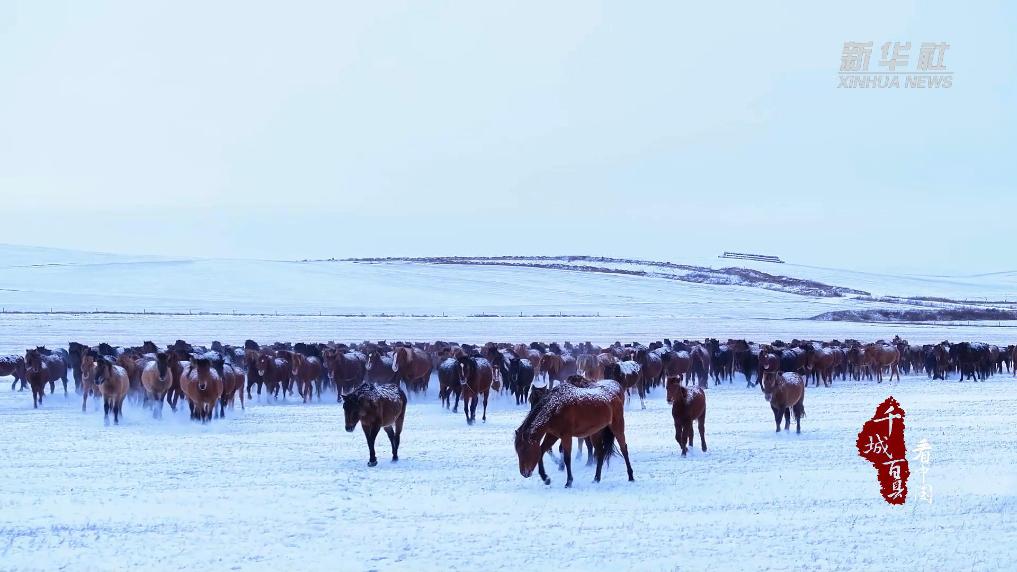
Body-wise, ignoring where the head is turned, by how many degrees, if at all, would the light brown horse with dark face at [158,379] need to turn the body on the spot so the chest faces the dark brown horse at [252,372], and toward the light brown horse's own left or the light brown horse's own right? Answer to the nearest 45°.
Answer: approximately 135° to the light brown horse's own left

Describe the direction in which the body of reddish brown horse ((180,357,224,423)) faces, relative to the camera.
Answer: toward the camera

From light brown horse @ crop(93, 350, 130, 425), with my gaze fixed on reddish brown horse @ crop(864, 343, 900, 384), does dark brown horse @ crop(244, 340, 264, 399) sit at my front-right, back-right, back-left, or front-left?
front-left

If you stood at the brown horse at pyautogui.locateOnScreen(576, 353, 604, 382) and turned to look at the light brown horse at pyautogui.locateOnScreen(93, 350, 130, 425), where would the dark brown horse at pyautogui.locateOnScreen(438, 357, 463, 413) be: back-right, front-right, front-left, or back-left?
front-left

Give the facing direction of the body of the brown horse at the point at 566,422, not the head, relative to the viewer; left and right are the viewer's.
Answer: facing the viewer and to the left of the viewer

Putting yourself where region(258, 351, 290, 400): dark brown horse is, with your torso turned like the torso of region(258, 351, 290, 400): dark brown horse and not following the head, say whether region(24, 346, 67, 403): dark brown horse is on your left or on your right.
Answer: on your right
